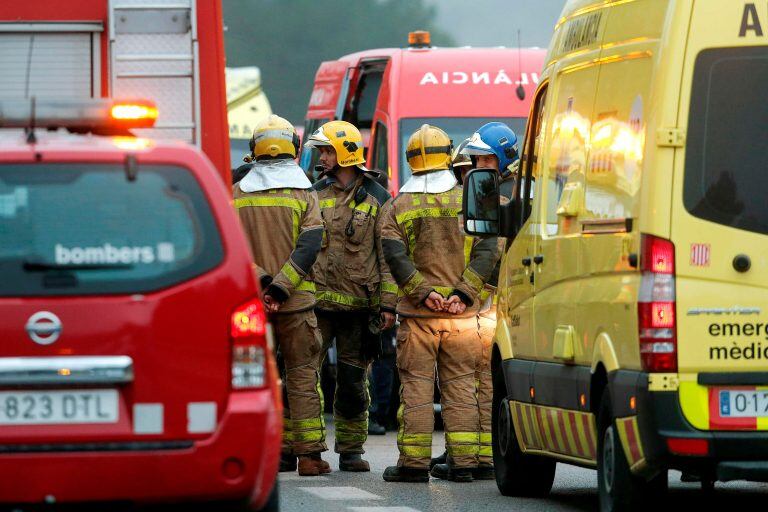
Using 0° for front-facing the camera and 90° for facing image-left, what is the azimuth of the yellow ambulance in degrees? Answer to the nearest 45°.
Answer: approximately 135°

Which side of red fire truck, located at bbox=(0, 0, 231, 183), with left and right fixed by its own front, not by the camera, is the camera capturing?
back

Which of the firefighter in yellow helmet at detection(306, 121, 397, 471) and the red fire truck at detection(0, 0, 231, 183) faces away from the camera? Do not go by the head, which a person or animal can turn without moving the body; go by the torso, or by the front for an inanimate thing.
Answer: the red fire truck

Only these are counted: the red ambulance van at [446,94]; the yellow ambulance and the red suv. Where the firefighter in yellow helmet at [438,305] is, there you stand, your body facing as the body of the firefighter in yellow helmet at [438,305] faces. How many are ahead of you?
1

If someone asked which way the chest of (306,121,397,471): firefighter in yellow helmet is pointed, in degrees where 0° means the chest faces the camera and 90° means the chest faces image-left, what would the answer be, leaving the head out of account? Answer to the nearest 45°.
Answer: approximately 45°

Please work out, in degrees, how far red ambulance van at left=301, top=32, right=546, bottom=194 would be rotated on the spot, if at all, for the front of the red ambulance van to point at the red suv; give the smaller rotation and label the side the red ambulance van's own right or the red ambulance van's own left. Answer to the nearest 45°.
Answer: approximately 45° to the red ambulance van's own right

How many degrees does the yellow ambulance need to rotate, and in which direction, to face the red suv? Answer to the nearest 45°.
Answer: approximately 90° to its left

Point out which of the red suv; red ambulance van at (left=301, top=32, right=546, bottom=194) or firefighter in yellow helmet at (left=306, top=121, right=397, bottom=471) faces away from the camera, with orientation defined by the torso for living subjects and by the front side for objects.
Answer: the red suv

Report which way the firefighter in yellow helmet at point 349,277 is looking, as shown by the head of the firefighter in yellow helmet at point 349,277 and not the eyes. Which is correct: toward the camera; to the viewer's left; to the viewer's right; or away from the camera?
to the viewer's left

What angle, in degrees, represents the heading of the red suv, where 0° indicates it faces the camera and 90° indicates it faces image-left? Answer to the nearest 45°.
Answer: approximately 180°

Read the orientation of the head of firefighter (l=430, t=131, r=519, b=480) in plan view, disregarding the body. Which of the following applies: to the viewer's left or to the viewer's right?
to the viewer's left
